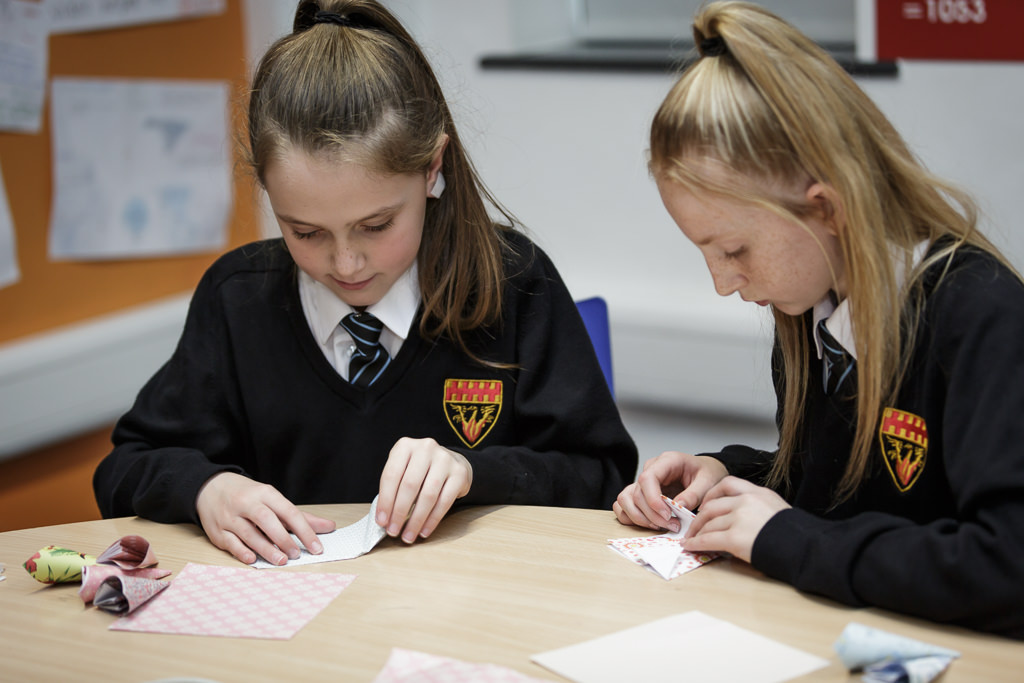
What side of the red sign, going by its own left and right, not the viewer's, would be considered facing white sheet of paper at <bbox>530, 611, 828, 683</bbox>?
front

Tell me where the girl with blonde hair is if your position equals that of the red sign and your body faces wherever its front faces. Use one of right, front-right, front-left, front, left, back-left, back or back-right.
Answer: front

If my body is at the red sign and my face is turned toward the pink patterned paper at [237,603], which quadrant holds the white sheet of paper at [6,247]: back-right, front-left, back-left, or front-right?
front-right

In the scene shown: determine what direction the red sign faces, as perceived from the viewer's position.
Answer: facing the viewer

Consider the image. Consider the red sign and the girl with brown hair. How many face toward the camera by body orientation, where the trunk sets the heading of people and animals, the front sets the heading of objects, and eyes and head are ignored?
2

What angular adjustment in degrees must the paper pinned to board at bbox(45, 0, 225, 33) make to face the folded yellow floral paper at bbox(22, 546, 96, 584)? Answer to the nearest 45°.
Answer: approximately 45° to its right

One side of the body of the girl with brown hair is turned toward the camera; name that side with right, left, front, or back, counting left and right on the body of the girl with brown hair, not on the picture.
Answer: front

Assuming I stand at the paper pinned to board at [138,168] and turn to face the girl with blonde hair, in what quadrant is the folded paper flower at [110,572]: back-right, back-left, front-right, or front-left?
front-right

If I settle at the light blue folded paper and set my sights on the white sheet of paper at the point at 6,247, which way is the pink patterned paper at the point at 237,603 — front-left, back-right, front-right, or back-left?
front-left

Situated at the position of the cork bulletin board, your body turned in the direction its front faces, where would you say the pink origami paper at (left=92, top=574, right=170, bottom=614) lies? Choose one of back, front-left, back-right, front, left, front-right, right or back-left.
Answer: front-right

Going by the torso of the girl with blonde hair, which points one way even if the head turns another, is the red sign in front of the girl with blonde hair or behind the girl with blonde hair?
behind

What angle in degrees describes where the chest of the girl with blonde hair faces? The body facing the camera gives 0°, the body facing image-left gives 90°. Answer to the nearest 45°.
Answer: approximately 45°

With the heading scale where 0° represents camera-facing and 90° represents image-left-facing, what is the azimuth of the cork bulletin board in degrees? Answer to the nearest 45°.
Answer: approximately 315°

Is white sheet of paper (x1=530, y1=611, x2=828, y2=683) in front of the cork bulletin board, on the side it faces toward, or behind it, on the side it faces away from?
in front

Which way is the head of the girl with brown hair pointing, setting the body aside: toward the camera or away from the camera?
toward the camera

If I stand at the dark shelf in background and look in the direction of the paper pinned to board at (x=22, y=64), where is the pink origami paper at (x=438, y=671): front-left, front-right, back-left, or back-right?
front-left
